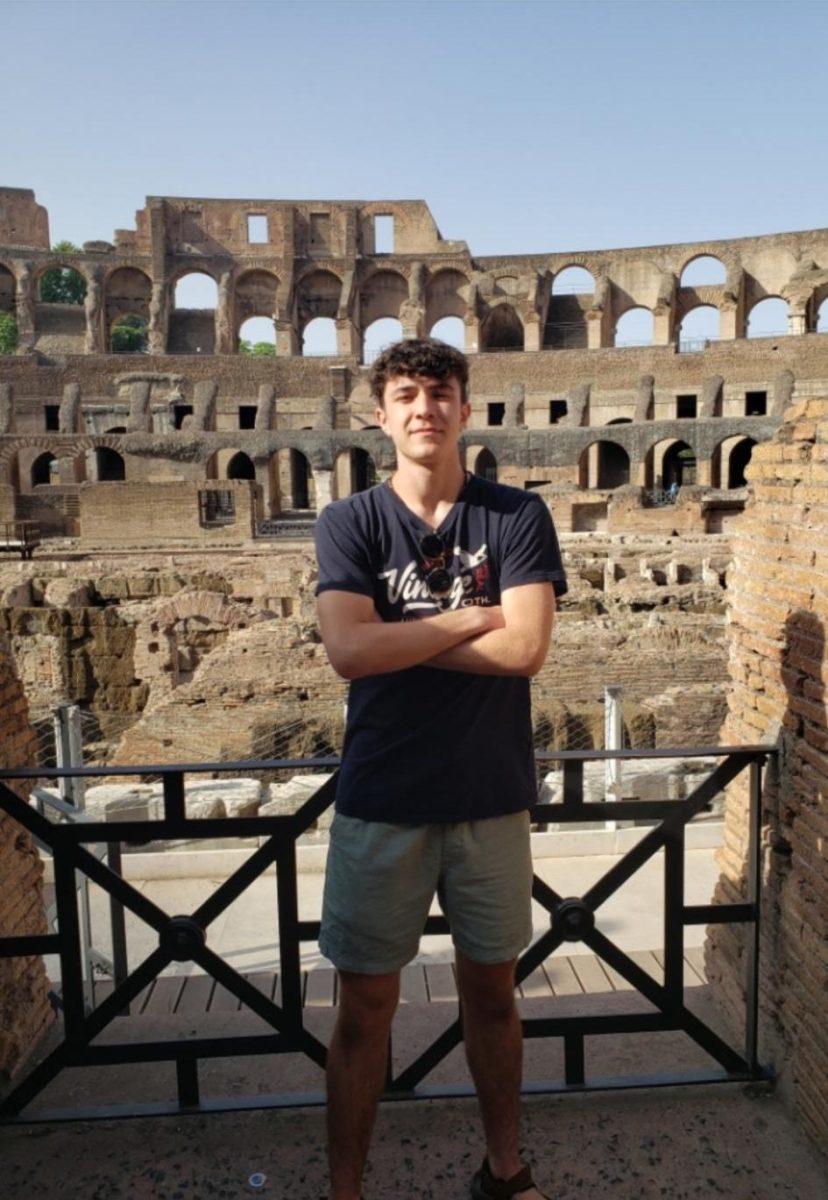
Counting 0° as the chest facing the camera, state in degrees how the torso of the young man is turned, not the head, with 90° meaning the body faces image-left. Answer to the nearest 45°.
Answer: approximately 0°

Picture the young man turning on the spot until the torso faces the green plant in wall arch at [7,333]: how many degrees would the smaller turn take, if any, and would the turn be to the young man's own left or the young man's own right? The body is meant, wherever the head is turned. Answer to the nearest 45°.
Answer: approximately 135° to the young man's own right
